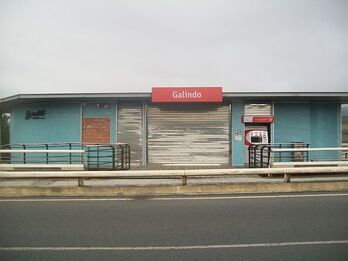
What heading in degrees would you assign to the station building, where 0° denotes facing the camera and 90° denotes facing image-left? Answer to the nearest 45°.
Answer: approximately 0°

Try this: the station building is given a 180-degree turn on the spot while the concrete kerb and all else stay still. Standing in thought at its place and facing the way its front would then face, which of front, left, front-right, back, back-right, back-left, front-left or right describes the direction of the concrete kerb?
back

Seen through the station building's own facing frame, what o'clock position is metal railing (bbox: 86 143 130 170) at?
The metal railing is roughly at 2 o'clock from the station building.
